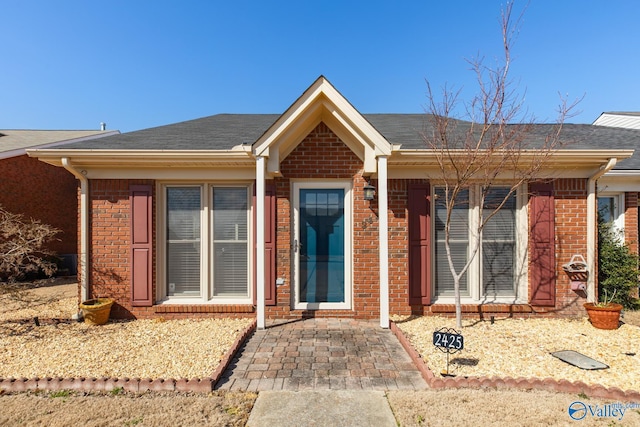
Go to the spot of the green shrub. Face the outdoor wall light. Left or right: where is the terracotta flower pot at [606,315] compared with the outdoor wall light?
left

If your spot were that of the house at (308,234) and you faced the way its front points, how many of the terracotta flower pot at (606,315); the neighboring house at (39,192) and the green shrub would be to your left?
2

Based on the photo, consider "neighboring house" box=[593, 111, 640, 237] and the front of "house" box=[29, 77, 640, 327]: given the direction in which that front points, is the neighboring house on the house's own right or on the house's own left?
on the house's own left

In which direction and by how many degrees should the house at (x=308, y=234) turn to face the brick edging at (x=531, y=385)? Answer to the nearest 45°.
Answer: approximately 45° to its left

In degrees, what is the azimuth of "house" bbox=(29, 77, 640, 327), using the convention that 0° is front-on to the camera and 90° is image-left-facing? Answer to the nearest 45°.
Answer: approximately 0°

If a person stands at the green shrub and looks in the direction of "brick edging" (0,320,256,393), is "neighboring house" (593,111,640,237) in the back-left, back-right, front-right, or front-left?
back-right

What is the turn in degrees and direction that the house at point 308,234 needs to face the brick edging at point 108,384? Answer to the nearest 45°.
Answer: approximately 45° to its right

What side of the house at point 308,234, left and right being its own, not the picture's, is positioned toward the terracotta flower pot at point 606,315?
left
